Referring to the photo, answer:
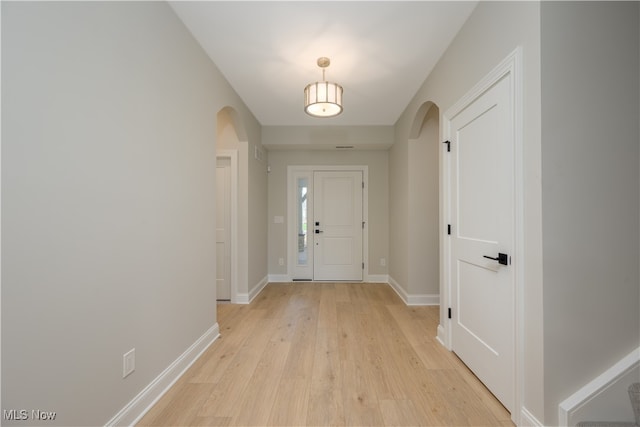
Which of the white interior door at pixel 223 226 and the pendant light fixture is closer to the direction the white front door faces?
the pendant light fixture

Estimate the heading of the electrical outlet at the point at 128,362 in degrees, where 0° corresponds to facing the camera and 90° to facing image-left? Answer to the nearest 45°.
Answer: approximately 315°

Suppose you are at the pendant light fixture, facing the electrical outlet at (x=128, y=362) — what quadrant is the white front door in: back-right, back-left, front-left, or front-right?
back-right

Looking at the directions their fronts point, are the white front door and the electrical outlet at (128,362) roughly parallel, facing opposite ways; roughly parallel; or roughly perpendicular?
roughly perpendicular

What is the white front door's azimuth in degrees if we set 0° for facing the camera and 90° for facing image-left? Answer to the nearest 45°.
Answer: approximately 0°

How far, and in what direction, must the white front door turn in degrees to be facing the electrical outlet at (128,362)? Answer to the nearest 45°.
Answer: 0° — it already faces it

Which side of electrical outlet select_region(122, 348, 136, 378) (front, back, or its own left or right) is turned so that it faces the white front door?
left

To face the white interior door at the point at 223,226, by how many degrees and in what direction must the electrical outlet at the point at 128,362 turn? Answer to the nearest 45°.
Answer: approximately 90° to its left

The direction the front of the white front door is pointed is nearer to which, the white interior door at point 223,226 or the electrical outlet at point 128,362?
the electrical outlet
